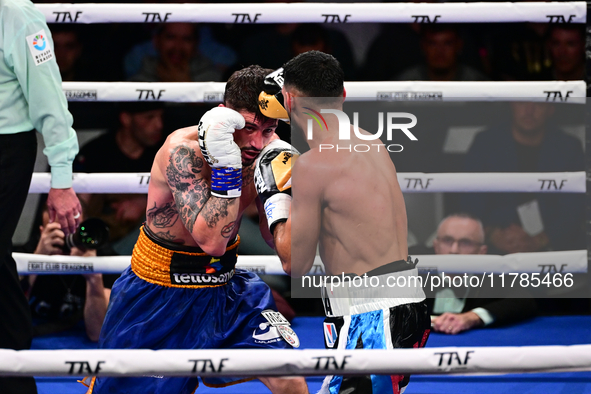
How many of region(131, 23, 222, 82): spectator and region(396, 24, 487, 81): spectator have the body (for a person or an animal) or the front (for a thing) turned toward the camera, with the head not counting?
2

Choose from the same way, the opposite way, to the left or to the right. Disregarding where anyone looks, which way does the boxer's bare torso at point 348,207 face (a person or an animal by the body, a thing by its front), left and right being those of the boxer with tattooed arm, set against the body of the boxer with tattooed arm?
the opposite way

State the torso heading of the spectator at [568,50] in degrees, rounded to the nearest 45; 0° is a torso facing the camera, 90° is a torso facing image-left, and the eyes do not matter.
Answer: approximately 0°

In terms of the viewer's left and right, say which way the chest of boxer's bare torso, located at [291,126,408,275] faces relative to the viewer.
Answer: facing away from the viewer and to the left of the viewer

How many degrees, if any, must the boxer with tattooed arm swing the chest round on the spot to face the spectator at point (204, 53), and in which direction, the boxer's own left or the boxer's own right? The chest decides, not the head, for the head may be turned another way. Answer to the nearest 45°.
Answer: approximately 135° to the boxer's own left

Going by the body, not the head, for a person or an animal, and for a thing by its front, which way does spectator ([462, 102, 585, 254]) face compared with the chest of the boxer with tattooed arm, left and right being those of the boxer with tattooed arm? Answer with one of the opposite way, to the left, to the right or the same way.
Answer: to the right
